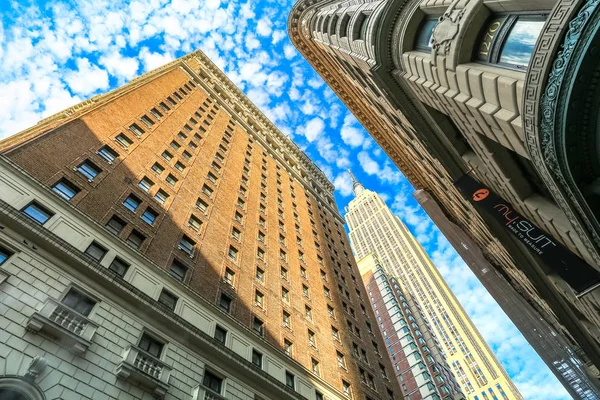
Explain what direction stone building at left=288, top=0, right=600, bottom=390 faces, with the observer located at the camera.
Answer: facing the viewer and to the left of the viewer

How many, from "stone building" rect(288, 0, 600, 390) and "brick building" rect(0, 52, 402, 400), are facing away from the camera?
0

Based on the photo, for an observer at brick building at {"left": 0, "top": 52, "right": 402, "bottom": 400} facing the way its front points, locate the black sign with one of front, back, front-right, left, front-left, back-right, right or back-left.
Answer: front

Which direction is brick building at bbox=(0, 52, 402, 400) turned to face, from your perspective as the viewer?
facing the viewer and to the right of the viewer

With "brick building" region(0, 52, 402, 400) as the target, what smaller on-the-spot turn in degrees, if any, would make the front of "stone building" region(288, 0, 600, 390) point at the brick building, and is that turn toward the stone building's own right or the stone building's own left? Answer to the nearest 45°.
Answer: approximately 45° to the stone building's own right

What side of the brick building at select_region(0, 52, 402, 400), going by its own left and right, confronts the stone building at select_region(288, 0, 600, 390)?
front

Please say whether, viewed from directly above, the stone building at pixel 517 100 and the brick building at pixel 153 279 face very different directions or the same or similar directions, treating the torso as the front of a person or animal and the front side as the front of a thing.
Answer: very different directions
